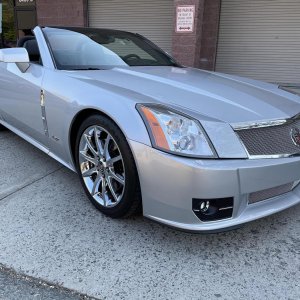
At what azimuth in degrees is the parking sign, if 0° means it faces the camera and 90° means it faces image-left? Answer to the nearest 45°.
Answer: approximately 0°

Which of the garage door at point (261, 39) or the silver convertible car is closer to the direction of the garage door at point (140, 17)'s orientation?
the silver convertible car

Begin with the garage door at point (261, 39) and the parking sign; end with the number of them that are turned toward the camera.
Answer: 2

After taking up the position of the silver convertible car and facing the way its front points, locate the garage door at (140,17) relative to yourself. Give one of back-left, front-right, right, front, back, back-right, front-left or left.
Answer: back-left

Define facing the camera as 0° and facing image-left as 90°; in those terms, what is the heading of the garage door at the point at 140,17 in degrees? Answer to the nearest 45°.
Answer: approximately 0°

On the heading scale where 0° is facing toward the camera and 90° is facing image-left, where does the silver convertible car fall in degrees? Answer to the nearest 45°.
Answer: approximately 315°

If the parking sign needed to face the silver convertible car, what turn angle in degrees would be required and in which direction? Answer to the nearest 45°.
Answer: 0° — it already faces it

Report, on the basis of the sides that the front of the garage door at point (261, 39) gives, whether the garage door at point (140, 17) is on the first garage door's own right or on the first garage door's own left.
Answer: on the first garage door's own right

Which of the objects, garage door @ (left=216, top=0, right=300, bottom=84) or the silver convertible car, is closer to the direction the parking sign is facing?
the silver convertible car
